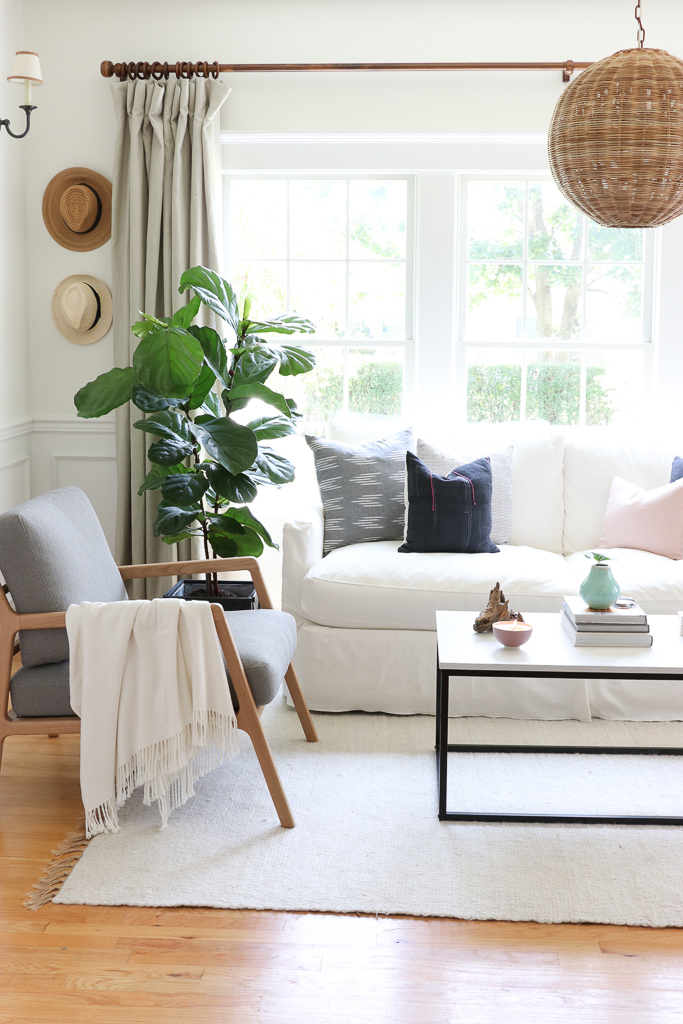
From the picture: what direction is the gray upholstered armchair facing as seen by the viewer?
to the viewer's right

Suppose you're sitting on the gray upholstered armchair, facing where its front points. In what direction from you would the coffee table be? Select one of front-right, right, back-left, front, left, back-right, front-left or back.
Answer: front

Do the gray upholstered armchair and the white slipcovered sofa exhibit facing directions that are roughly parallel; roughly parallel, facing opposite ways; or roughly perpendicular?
roughly perpendicular

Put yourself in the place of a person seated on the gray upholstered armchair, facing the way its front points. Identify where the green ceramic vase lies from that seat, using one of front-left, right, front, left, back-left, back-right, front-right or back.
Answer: front

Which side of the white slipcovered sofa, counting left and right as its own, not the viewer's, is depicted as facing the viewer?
front

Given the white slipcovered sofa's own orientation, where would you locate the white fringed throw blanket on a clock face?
The white fringed throw blanket is roughly at 1 o'clock from the white slipcovered sofa.

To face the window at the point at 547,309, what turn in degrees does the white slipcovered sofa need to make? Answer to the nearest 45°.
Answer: approximately 180°

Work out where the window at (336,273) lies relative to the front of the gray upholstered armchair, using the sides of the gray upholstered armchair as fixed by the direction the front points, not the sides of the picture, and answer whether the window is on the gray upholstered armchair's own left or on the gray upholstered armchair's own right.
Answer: on the gray upholstered armchair's own left

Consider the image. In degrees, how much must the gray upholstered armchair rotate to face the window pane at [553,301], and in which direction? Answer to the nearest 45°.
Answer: approximately 45° to its left

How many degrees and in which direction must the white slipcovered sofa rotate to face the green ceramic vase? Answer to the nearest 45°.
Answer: approximately 45° to its left

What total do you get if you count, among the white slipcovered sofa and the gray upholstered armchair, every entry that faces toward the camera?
1
